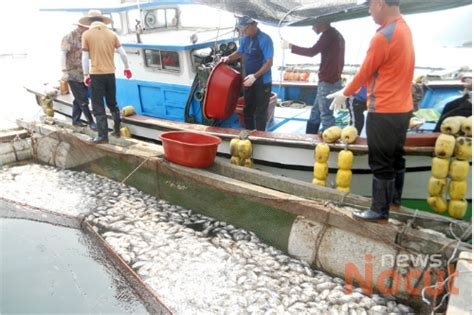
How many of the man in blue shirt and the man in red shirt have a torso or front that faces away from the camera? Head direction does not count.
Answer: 0

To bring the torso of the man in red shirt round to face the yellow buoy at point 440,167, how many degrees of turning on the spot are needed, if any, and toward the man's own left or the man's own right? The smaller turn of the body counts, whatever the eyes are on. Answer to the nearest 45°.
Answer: approximately 135° to the man's own left

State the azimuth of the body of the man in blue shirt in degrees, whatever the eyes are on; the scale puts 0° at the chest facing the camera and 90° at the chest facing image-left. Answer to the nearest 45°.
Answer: approximately 45°

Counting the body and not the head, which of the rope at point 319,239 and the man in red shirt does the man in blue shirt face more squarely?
the rope

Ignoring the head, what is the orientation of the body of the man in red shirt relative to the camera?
to the viewer's left

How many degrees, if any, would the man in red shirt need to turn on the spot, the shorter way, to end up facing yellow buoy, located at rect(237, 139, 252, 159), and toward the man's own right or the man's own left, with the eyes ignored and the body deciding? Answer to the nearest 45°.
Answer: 0° — they already face it

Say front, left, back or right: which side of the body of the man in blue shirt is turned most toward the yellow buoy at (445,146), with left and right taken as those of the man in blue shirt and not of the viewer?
left

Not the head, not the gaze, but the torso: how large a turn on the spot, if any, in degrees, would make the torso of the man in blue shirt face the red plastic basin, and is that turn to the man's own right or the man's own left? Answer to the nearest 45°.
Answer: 0° — they already face it

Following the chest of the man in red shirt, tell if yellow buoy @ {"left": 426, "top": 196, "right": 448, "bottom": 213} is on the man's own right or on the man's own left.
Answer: on the man's own left

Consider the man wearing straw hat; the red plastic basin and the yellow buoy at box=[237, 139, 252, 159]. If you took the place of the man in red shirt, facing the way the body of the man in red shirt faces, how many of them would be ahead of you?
3

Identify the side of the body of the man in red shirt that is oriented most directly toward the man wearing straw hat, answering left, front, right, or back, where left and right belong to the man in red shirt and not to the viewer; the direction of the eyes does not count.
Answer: front

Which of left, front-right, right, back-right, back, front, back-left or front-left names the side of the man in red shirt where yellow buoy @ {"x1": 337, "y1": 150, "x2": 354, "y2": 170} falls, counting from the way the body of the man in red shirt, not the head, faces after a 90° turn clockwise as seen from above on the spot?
back

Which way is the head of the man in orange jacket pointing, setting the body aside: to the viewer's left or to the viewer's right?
to the viewer's left
